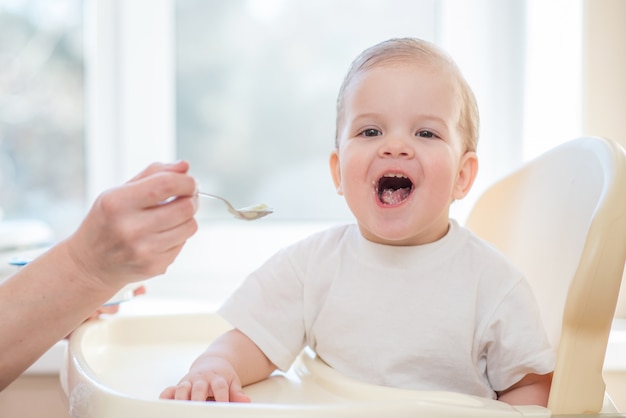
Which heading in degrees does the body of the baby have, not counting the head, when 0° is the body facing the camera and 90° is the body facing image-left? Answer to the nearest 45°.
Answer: approximately 0°
